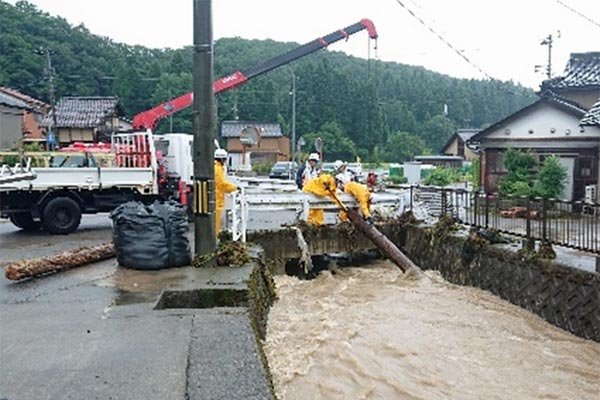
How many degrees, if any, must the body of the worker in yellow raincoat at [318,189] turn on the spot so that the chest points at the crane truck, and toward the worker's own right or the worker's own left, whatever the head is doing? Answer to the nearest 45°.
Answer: approximately 180°

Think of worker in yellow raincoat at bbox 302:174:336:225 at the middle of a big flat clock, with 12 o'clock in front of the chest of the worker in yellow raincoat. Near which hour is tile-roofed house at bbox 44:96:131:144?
The tile-roofed house is roughly at 8 o'clock from the worker in yellow raincoat.

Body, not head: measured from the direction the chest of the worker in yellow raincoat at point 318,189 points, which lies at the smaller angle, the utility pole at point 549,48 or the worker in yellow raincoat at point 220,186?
the utility pole

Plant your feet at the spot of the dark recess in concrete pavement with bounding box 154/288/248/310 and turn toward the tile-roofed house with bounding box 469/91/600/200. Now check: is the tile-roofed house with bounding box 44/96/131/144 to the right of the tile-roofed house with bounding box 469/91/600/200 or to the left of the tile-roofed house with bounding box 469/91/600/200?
left

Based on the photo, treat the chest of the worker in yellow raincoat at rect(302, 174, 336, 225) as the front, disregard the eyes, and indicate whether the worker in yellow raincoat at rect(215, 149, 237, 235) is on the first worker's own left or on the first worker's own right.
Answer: on the first worker's own right

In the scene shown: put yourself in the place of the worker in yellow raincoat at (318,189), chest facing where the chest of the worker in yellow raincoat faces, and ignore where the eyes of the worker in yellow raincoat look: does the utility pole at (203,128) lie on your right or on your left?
on your right

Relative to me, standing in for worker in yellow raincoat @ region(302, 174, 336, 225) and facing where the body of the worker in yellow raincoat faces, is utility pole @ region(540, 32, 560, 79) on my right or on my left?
on my left

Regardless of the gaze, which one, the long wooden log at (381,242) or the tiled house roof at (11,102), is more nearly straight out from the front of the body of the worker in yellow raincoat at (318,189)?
the long wooden log

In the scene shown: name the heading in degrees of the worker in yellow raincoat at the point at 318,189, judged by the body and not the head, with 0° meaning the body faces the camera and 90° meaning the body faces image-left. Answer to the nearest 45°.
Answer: approximately 270°

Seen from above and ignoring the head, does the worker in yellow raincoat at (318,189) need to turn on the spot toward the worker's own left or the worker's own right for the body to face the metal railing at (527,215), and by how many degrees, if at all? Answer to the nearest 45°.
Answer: approximately 45° to the worker's own right

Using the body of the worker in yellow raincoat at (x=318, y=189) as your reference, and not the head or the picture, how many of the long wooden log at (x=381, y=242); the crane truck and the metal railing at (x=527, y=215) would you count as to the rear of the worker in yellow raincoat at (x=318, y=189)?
1

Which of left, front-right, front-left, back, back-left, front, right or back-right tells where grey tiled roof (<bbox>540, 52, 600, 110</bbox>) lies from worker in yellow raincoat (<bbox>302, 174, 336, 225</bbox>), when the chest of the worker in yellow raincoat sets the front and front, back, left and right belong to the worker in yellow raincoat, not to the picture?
front-left
